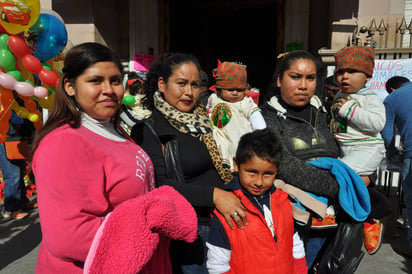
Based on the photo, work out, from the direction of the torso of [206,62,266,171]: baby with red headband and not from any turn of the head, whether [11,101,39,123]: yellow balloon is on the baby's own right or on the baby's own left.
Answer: on the baby's own right

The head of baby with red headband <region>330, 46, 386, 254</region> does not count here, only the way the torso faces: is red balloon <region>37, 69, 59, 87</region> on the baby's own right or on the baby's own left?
on the baby's own right

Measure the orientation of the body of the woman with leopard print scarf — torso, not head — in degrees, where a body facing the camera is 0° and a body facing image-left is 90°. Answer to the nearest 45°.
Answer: approximately 315°

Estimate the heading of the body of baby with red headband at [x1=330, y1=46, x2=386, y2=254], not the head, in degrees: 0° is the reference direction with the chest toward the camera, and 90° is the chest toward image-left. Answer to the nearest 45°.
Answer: approximately 45°

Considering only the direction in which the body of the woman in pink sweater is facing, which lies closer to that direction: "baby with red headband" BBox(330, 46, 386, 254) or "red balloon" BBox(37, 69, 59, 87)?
the baby with red headband

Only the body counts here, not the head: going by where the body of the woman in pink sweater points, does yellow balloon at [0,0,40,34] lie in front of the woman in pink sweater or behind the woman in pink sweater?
behind

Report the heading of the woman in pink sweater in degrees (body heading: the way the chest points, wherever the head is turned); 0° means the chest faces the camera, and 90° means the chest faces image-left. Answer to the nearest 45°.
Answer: approximately 315°

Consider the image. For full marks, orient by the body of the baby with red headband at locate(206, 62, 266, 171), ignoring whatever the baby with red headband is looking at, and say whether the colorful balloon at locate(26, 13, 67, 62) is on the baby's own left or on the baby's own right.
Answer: on the baby's own right
